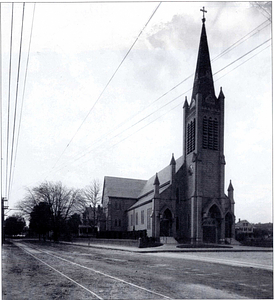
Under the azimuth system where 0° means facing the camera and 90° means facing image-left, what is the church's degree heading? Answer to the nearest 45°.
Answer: approximately 315°
